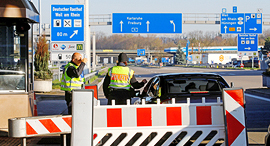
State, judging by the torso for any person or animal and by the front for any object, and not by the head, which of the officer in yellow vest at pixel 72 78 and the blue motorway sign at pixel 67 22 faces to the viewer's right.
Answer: the officer in yellow vest

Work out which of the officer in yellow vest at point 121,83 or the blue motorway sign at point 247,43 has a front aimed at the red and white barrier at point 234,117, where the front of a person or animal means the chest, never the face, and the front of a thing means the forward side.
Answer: the blue motorway sign

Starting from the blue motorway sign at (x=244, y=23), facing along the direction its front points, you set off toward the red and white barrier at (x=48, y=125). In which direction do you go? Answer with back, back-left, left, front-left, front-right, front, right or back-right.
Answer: front

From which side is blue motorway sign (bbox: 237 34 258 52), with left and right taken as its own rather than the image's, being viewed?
front

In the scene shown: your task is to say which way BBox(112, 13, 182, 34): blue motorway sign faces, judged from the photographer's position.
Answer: facing the viewer

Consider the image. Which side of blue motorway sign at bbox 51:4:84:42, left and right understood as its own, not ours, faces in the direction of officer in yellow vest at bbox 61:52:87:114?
front

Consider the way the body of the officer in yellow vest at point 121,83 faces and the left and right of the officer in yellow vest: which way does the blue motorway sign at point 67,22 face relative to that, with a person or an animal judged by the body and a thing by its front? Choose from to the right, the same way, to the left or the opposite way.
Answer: the opposite way

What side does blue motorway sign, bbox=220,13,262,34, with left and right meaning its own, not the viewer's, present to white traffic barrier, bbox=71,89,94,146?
front

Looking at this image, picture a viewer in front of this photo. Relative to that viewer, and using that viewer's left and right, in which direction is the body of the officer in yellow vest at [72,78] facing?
facing to the right of the viewer

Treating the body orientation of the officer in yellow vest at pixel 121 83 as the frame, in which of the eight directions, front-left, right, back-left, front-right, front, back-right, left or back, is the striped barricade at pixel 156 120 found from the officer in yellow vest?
back

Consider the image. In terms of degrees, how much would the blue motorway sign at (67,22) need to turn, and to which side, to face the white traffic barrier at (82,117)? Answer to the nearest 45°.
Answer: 0° — it already faces it

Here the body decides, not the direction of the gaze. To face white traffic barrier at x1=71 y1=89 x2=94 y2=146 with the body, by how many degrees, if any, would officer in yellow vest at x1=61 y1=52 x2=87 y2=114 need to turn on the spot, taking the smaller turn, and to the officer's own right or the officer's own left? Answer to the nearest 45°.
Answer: approximately 90° to the officer's own right

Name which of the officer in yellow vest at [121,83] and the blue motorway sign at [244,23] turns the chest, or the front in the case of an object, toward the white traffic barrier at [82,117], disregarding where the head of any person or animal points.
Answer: the blue motorway sign

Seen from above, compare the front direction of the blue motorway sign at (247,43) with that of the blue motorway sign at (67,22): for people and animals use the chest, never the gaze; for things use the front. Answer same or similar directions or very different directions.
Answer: same or similar directions

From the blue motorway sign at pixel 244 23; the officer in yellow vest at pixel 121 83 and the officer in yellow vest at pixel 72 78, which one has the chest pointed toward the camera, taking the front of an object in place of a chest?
the blue motorway sign

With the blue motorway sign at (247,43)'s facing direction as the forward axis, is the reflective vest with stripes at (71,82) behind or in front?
in front

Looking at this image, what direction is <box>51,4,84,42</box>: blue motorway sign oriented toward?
toward the camera
